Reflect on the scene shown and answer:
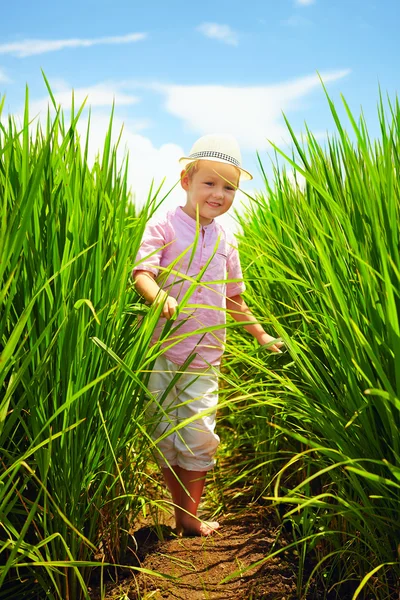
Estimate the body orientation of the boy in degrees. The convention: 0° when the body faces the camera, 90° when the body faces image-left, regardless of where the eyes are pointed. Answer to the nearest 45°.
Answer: approximately 315°
